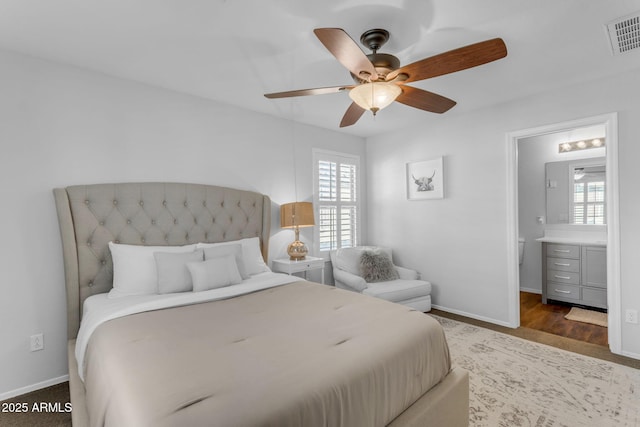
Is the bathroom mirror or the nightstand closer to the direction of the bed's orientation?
the bathroom mirror

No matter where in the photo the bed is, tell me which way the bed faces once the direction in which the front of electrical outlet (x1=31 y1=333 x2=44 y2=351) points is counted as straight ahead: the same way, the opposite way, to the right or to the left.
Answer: the same way

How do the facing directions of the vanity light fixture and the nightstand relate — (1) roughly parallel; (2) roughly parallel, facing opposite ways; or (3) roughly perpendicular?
roughly perpendicular

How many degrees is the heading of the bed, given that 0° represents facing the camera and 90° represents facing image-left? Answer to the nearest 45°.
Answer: approximately 315°

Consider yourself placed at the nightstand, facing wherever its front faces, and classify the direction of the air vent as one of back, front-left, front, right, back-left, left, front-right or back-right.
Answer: front

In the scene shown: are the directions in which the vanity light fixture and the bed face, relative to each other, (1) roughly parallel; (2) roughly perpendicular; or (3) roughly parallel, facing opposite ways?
roughly perpendicular

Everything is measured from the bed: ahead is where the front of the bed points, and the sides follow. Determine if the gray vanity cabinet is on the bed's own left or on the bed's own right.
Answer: on the bed's own left

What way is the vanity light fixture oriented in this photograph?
toward the camera

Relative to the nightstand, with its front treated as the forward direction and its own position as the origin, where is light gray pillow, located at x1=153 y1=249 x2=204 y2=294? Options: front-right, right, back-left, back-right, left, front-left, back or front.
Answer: right

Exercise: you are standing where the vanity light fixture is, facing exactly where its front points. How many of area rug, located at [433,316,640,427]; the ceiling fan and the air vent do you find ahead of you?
3

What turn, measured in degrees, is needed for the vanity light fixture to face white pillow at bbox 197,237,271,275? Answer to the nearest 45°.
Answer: approximately 45° to its right

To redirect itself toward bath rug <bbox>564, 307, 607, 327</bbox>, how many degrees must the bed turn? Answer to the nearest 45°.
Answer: approximately 45° to its left

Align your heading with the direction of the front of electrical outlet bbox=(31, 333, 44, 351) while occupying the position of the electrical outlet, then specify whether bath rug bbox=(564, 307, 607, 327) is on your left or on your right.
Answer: on your left

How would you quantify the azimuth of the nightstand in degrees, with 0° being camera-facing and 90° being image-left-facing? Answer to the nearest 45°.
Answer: approximately 315°
